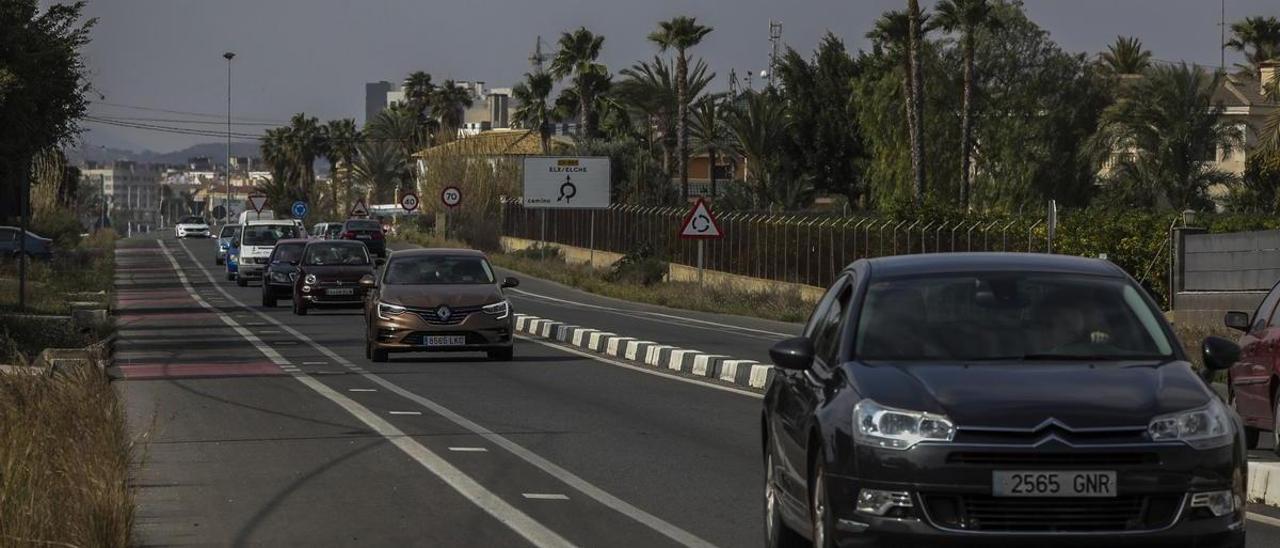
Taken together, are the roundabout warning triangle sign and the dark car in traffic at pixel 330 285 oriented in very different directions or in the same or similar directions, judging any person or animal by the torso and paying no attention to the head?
same or similar directions

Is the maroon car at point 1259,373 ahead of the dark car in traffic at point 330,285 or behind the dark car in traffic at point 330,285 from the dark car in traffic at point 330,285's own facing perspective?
ahead

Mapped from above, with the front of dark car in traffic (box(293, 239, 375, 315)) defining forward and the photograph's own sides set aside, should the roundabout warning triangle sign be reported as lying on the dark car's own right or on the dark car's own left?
on the dark car's own left

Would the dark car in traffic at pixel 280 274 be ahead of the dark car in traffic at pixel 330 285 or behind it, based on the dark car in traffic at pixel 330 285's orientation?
behind

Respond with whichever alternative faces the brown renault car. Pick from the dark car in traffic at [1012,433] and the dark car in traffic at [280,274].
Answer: the dark car in traffic at [280,274]

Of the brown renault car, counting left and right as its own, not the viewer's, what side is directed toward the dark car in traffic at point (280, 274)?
back

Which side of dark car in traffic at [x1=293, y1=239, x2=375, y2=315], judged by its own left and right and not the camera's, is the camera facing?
front

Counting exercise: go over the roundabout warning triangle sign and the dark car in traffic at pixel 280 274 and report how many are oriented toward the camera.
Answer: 2

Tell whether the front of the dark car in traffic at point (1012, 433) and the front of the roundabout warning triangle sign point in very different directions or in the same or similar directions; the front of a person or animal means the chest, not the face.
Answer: same or similar directions

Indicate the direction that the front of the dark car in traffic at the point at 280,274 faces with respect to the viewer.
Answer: facing the viewer

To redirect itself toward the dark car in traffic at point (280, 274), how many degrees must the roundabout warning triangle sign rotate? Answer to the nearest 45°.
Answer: approximately 90° to its right

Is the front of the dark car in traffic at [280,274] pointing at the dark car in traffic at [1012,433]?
yes
